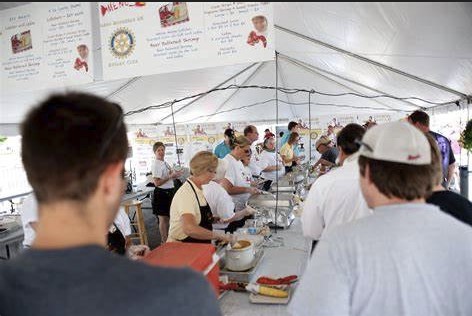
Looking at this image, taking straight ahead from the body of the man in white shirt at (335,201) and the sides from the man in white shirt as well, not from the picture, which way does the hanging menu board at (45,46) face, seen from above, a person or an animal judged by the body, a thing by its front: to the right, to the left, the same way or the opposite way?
the opposite way

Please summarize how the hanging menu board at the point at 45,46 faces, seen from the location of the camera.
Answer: facing the viewer

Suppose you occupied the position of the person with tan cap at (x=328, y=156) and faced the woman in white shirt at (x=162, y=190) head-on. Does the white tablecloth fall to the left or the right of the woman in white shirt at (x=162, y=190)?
left

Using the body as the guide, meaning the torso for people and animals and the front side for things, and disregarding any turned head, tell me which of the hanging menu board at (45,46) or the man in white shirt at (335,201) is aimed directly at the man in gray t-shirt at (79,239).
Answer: the hanging menu board

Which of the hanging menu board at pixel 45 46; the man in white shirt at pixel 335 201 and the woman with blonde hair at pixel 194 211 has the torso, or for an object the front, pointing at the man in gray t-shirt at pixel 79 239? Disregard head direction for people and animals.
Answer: the hanging menu board

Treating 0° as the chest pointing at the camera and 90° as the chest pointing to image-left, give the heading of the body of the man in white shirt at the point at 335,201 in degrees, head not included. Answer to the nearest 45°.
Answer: approximately 135°

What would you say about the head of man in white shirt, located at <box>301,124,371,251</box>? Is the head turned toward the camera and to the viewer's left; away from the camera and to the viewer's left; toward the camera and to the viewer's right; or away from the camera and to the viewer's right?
away from the camera and to the viewer's left

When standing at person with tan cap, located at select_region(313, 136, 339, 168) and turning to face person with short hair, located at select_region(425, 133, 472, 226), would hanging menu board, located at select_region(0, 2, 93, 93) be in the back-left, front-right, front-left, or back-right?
front-right

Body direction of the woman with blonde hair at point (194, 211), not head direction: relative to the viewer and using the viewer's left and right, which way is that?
facing to the right of the viewer

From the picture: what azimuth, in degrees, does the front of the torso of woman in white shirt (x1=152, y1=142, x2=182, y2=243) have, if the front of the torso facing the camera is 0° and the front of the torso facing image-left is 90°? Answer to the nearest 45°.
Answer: approximately 315°

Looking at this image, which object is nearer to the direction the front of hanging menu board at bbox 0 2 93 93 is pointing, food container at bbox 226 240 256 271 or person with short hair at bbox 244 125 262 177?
the food container

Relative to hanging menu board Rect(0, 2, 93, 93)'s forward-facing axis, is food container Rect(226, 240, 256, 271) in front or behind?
in front
